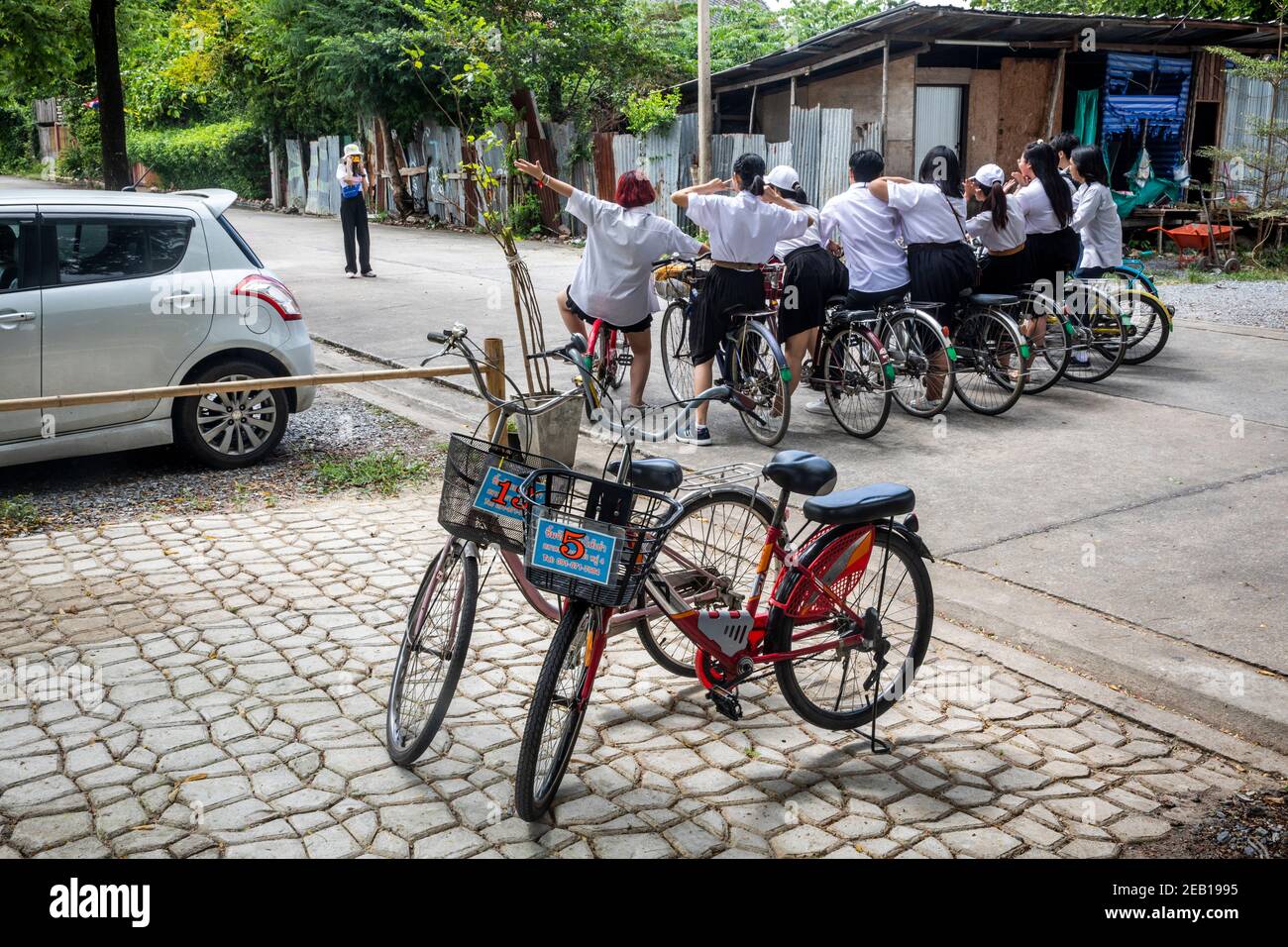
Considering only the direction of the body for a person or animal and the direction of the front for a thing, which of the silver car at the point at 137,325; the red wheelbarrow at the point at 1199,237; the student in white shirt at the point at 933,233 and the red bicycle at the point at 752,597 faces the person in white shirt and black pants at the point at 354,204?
the student in white shirt

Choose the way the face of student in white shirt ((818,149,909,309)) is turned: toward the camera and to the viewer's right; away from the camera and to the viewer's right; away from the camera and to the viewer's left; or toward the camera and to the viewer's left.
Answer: away from the camera and to the viewer's left

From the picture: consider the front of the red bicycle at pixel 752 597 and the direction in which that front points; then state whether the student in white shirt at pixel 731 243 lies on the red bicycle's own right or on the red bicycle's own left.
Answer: on the red bicycle's own right

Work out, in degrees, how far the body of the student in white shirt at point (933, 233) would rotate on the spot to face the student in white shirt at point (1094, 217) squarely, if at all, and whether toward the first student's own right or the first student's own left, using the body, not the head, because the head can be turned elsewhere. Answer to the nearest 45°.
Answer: approximately 90° to the first student's own right

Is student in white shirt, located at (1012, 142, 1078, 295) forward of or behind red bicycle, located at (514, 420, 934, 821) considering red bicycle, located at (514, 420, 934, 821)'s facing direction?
behind

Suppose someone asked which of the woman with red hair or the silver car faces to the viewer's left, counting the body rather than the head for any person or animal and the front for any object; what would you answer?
the silver car

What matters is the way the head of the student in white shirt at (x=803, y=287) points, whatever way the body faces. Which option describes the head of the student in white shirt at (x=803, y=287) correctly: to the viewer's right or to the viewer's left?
to the viewer's left

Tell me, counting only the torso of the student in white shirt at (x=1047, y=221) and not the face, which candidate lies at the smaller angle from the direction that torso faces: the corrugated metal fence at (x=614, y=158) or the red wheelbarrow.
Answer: the corrugated metal fence

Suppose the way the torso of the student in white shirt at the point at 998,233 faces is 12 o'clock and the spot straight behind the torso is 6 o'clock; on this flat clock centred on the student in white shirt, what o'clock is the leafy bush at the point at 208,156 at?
The leafy bush is roughly at 12 o'clock from the student in white shirt.

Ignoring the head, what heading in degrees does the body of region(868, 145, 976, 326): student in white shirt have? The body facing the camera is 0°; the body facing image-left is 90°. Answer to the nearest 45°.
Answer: approximately 135°

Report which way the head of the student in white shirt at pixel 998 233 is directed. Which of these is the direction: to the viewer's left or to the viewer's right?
to the viewer's left

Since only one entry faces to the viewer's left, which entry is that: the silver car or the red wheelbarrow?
the silver car

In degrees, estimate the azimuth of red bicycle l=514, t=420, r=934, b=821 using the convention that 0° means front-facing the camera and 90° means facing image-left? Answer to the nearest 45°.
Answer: approximately 45°

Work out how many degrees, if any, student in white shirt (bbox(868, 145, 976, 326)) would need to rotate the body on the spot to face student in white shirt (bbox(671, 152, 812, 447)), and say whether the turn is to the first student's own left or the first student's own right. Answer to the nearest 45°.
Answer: approximately 90° to the first student's own left

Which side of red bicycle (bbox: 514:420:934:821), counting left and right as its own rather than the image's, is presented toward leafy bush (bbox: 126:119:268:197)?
right

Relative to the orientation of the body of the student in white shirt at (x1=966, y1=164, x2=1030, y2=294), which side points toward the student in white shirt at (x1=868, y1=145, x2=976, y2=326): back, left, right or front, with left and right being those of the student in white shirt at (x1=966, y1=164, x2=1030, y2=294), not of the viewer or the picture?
left

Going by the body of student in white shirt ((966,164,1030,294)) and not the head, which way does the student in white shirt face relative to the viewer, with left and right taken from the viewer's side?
facing away from the viewer and to the left of the viewer

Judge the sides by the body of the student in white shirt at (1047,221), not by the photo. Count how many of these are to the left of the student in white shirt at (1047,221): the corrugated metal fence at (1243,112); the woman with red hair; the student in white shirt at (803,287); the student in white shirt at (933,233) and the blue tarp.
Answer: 3

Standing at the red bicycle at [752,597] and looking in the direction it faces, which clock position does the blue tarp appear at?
The blue tarp is roughly at 5 o'clock from the red bicycle.

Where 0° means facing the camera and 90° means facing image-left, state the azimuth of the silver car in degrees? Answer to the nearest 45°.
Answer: approximately 90°
